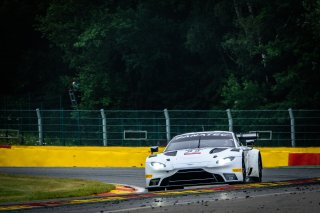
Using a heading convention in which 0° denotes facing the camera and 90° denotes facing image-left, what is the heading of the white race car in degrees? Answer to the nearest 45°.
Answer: approximately 0°

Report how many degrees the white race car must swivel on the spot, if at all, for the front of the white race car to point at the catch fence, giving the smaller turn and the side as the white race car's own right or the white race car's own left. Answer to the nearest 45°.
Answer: approximately 180°
